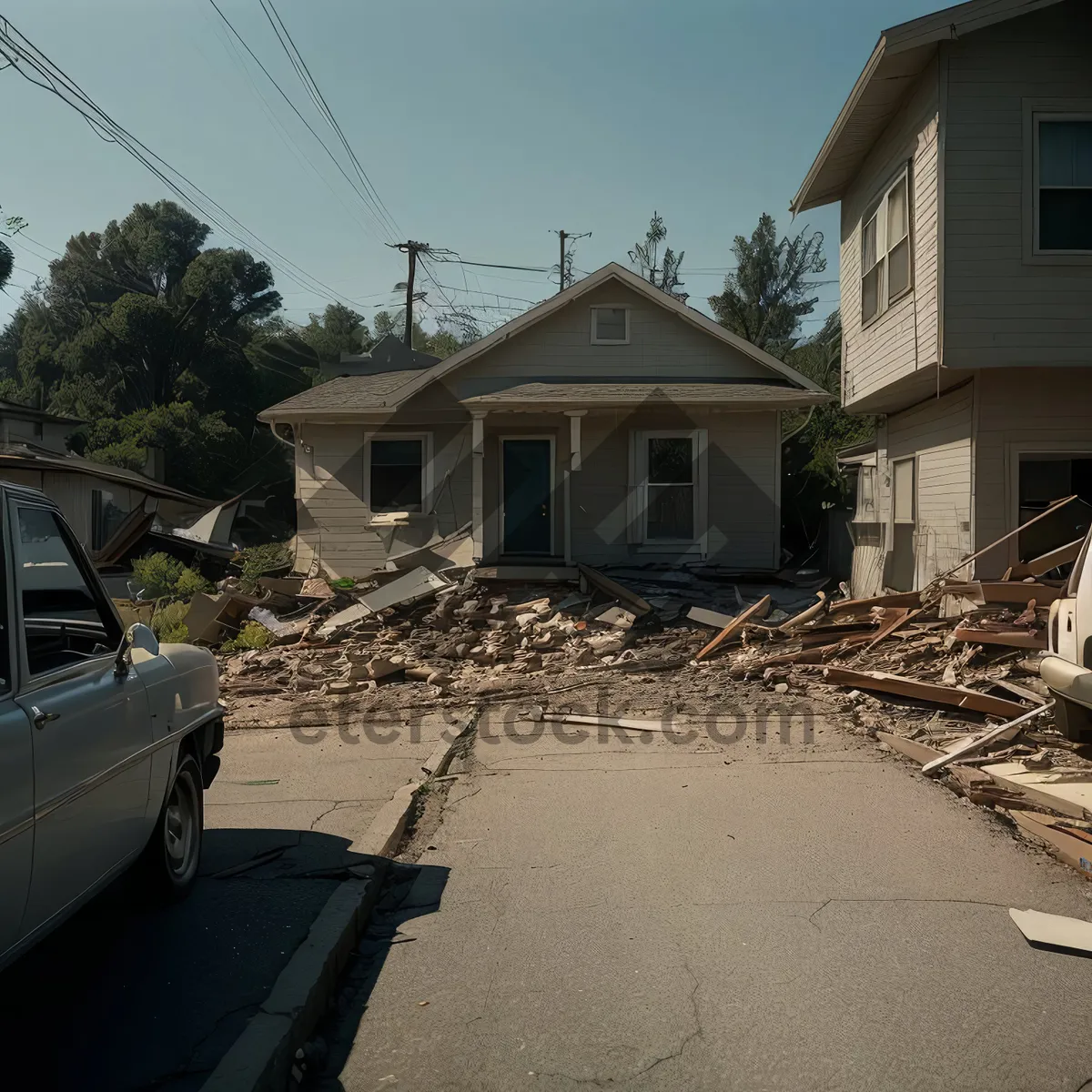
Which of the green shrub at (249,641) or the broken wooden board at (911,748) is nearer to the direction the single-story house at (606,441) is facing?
the broken wooden board

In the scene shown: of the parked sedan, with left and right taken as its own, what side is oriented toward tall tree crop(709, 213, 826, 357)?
front

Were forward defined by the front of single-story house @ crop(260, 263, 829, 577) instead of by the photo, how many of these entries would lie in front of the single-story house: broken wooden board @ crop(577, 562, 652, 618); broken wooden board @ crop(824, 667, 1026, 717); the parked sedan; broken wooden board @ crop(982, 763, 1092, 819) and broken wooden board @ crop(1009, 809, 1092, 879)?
5

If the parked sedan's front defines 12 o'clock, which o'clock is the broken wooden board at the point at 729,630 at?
The broken wooden board is roughly at 12 o'clock from the parked sedan.

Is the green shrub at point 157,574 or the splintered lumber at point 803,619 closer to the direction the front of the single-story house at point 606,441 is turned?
the splintered lumber

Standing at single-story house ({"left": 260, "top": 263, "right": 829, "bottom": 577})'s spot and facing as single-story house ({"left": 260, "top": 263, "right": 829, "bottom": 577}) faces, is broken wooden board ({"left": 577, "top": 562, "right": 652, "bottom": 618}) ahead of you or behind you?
ahead

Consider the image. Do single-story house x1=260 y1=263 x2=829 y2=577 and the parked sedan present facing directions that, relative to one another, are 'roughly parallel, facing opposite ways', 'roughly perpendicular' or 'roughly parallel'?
roughly parallel, facing opposite ways

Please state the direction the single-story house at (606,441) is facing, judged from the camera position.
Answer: facing the viewer

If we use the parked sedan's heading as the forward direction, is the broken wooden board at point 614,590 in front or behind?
in front

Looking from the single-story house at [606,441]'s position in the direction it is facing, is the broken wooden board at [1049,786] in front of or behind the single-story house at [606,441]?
in front

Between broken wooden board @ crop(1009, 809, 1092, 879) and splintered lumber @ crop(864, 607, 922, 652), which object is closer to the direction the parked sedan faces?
the splintered lumber

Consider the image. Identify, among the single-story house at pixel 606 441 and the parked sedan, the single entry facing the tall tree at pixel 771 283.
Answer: the parked sedan

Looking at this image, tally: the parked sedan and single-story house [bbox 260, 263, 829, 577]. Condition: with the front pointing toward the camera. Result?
1

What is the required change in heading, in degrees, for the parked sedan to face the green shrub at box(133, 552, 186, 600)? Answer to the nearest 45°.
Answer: approximately 45° to its left

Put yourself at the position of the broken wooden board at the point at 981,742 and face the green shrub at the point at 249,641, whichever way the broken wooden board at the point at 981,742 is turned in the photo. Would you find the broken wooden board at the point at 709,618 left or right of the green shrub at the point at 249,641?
right

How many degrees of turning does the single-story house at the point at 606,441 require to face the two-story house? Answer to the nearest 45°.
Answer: approximately 45° to its left

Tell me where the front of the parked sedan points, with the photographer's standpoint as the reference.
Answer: facing away from the viewer and to the right of the viewer

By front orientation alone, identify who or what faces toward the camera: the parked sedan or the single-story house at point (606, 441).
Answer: the single-story house

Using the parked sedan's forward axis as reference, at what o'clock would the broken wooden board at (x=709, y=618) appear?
The broken wooden board is roughly at 12 o'clock from the parked sedan.

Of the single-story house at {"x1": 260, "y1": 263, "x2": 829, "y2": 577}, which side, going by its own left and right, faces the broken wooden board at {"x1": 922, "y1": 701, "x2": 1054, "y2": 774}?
front
